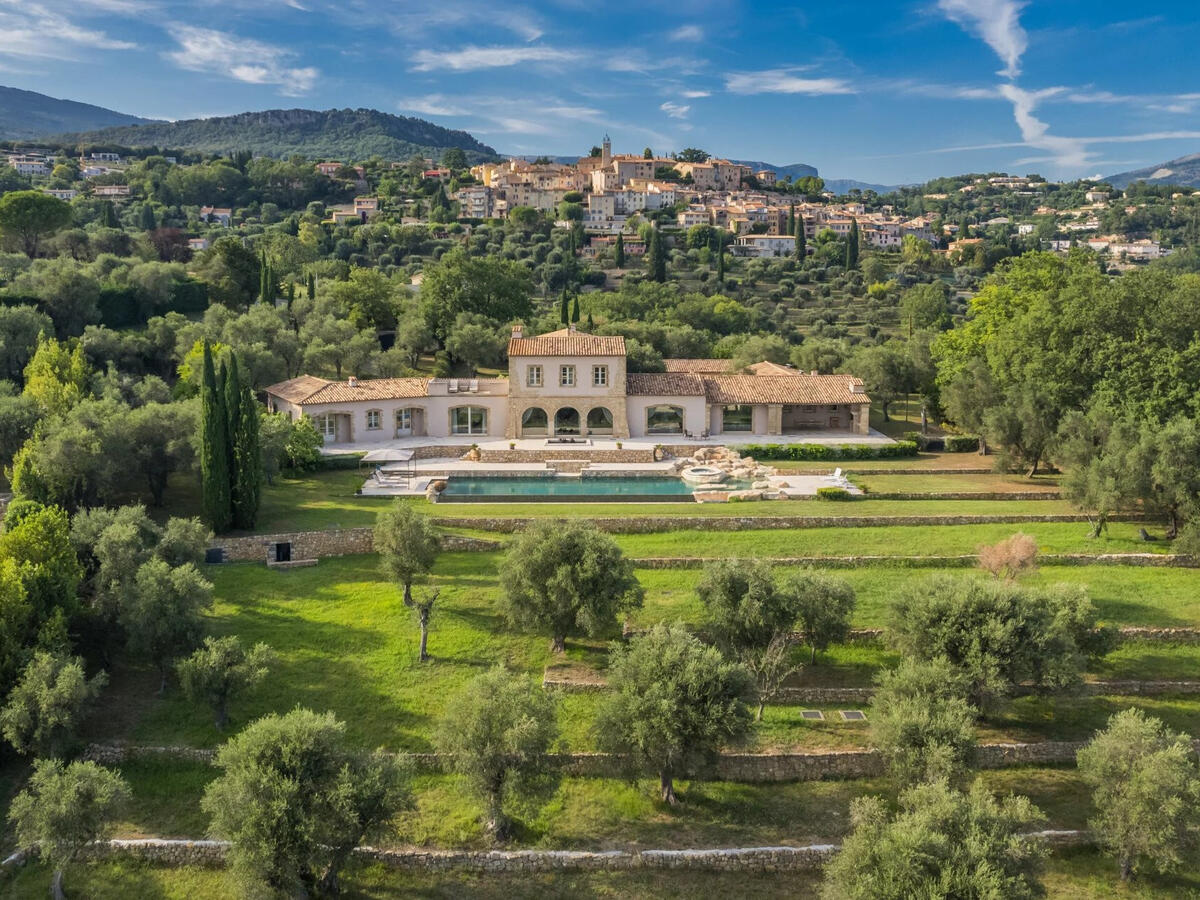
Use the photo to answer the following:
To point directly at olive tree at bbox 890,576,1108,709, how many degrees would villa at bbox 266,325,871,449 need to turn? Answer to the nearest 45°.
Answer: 0° — it already faces it

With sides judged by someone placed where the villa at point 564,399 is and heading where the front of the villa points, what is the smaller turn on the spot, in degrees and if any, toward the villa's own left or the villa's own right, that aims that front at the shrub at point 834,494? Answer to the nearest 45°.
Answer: approximately 45° to the villa's own left

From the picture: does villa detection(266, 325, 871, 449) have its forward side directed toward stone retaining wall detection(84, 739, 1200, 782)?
yes

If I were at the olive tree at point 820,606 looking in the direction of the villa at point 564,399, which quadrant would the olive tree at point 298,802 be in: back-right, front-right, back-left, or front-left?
back-left

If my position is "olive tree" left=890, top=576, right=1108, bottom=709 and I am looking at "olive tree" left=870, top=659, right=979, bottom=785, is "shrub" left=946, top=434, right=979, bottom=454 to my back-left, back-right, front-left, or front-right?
back-right

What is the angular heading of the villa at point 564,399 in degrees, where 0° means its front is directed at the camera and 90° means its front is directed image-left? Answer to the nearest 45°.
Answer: approximately 0°

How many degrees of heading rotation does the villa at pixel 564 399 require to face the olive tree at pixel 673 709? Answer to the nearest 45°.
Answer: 0° — it already faces it

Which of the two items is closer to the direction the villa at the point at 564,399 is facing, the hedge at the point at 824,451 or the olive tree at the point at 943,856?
the olive tree

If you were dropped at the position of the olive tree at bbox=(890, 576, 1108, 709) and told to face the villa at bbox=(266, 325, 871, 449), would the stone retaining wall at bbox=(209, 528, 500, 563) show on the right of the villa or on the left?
left
